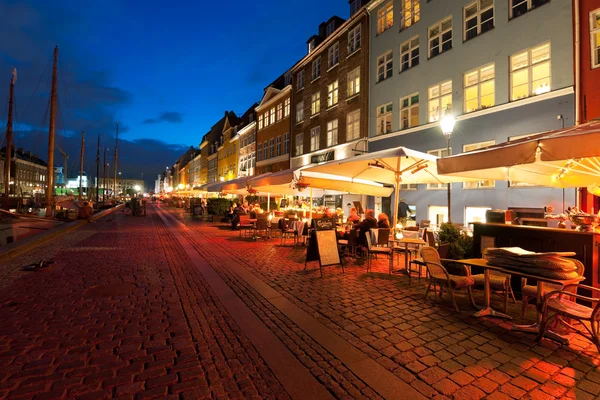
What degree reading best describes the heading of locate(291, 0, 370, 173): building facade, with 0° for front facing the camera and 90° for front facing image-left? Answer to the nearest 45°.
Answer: approximately 45°

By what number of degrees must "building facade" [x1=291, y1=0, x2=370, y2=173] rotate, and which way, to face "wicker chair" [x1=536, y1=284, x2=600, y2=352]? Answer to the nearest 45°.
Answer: approximately 45° to its left

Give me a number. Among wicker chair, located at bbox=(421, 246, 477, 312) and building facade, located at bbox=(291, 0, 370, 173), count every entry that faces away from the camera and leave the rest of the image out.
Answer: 0

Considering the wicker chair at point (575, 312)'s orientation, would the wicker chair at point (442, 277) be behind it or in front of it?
in front

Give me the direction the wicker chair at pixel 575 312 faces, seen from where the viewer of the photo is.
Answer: facing away from the viewer and to the left of the viewer

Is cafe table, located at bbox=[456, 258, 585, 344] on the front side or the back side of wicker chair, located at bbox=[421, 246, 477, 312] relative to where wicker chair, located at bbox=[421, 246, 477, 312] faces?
on the front side

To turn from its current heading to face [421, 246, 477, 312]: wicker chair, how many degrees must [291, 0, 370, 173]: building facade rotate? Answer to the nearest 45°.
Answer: approximately 45° to its left

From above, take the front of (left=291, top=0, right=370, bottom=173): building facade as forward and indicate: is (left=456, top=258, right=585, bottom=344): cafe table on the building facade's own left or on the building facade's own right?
on the building facade's own left

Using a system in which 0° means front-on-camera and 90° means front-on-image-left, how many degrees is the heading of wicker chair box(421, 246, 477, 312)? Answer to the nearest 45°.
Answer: approximately 315°

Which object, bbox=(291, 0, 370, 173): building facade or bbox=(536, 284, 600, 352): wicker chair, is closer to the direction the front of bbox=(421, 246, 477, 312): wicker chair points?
the wicker chair
